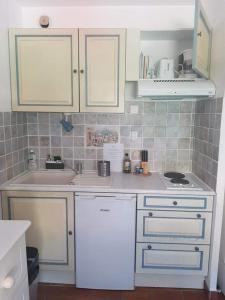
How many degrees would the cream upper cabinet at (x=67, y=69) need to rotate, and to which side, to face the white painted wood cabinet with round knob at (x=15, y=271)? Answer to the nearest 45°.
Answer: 0° — it already faces it

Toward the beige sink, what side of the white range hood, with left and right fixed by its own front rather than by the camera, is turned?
right

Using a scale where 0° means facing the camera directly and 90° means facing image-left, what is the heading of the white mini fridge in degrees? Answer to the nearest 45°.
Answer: approximately 0°

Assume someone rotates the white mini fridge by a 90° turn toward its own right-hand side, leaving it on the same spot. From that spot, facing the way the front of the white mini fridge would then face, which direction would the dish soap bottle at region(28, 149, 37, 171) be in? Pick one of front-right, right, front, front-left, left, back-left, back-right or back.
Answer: front-right

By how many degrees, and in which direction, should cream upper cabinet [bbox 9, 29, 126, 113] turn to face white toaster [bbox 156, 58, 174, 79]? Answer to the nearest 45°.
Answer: approximately 90° to its left

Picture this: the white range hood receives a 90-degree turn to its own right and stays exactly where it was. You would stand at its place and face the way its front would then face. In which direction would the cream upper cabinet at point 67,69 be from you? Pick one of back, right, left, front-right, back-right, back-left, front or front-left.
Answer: front

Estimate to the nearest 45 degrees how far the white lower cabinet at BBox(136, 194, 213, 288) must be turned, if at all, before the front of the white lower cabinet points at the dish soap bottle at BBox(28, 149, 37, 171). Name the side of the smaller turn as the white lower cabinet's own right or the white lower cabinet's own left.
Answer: approximately 90° to the white lower cabinet's own right
